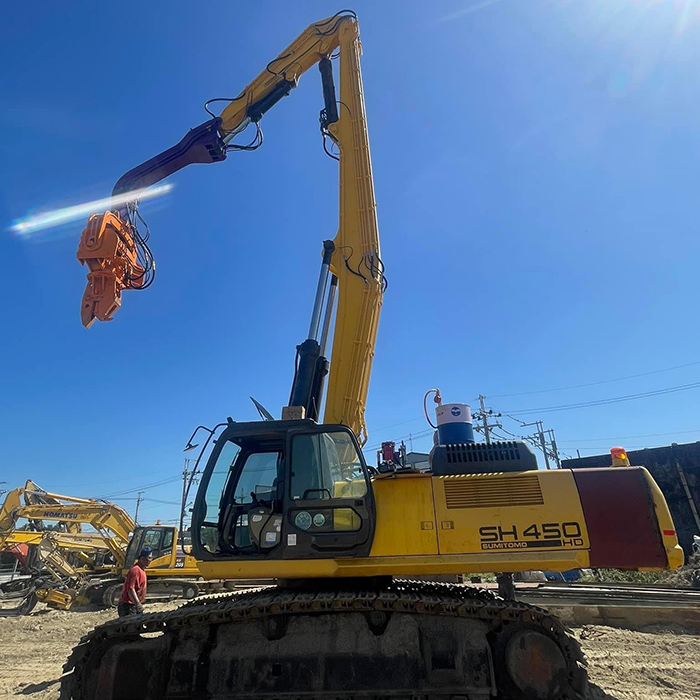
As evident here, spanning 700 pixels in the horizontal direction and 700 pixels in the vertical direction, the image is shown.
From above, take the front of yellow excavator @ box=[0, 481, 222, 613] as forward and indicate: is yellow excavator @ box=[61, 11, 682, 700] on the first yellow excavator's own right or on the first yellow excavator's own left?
on the first yellow excavator's own left

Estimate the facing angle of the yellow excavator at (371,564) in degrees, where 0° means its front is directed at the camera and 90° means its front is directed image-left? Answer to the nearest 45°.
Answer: approximately 90°

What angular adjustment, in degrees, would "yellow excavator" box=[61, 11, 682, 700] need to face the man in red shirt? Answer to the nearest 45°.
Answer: approximately 45° to its right

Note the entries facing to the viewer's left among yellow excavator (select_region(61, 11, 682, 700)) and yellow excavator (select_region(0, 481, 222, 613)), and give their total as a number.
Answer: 2

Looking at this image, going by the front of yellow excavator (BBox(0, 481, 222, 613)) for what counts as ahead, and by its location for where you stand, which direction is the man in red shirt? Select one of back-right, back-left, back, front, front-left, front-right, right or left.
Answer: left

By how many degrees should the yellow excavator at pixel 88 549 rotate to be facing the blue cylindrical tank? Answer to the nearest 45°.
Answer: approximately 90° to its left

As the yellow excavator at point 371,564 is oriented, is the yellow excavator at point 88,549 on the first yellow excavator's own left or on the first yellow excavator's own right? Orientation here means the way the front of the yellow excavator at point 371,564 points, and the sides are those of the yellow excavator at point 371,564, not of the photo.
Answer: on the first yellow excavator's own right

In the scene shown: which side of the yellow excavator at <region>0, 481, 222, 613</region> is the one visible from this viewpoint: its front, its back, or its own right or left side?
left
